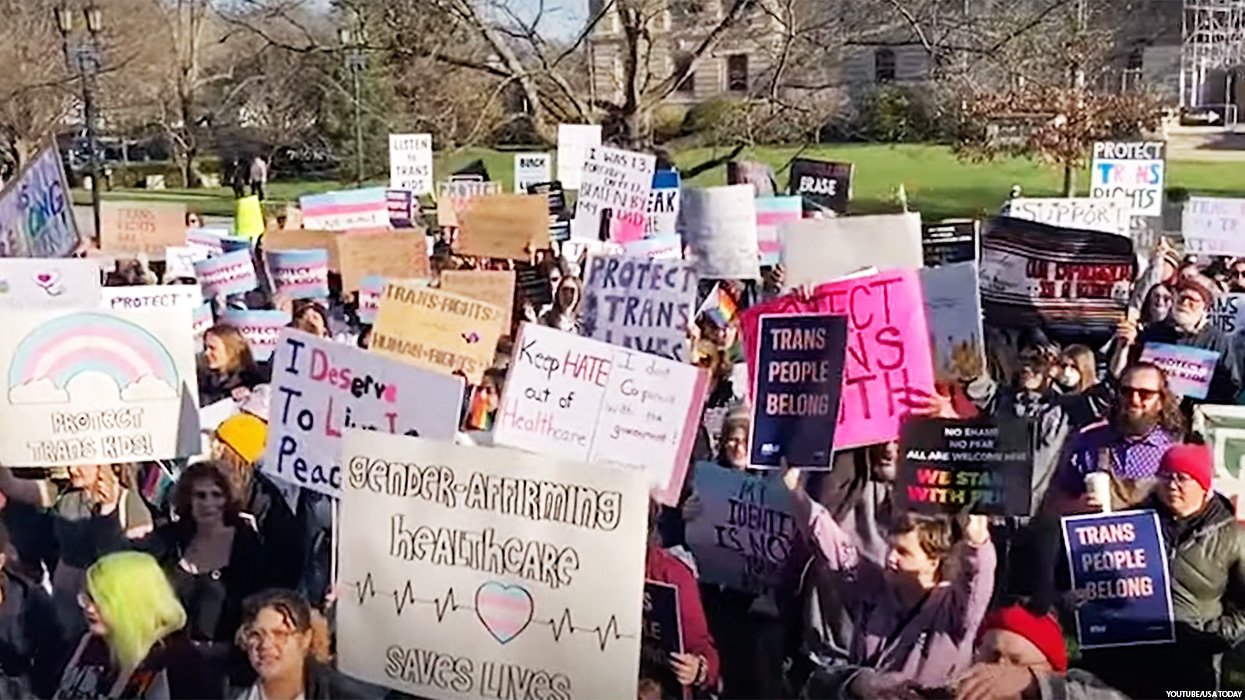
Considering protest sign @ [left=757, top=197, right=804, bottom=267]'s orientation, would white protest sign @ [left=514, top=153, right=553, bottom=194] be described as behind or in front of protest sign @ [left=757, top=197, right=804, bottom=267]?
behind

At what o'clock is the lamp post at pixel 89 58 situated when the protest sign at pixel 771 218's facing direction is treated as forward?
The lamp post is roughly at 5 o'clock from the protest sign.

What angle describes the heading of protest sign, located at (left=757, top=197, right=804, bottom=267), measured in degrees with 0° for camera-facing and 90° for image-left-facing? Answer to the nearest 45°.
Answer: approximately 0°

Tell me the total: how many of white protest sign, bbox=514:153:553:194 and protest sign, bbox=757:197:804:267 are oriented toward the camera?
2

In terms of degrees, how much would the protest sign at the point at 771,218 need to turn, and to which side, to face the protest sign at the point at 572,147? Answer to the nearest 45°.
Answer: approximately 180°

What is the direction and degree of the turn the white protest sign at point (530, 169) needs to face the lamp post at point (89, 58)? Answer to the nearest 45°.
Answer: approximately 135° to its right

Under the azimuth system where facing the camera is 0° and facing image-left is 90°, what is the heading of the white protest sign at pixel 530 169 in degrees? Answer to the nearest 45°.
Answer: approximately 0°

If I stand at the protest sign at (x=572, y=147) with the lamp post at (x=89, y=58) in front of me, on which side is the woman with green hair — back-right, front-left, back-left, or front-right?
back-left

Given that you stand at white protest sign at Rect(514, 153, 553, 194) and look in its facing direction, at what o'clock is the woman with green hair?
The woman with green hair is roughly at 12 o'clock from the white protest sign.

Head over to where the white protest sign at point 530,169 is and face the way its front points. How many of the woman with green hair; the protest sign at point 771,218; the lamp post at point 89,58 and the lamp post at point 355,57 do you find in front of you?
2
